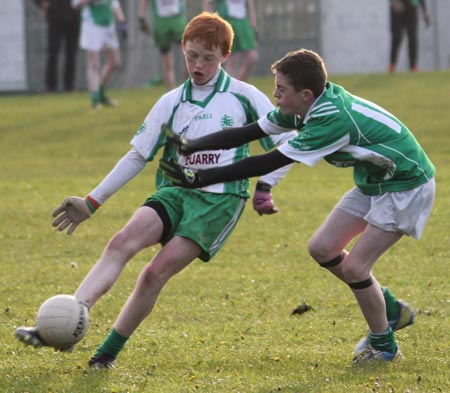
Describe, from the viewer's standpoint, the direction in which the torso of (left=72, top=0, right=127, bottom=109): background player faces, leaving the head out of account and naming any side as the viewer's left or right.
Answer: facing the viewer and to the right of the viewer

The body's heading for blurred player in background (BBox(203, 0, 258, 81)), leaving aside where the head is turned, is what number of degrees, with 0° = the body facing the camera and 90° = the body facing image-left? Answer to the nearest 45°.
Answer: approximately 45°

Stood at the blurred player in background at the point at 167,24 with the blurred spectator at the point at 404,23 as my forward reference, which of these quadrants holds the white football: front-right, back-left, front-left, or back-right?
back-right

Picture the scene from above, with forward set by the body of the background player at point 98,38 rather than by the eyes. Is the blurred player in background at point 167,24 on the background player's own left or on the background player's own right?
on the background player's own left

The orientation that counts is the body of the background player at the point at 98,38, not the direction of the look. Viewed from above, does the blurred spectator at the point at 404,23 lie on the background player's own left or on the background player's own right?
on the background player's own left

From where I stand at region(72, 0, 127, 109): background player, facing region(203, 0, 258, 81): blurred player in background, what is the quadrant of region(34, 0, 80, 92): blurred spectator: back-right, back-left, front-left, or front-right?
back-left

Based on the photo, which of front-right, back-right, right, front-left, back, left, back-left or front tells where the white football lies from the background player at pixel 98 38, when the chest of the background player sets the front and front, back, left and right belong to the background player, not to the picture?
front-right
